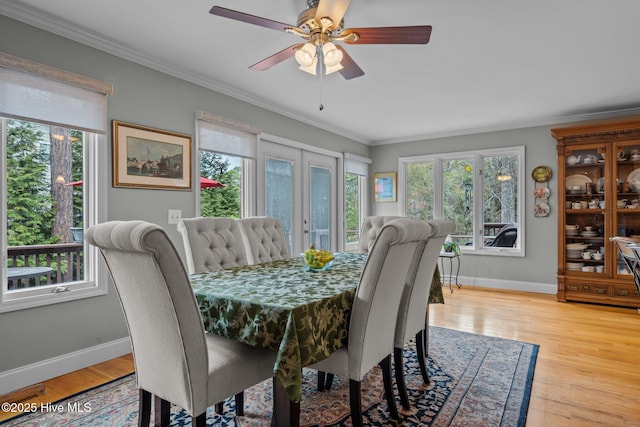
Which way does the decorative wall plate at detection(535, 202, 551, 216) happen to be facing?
toward the camera

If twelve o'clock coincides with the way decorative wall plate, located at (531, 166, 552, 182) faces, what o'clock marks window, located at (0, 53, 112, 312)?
The window is roughly at 1 o'clock from the decorative wall plate.

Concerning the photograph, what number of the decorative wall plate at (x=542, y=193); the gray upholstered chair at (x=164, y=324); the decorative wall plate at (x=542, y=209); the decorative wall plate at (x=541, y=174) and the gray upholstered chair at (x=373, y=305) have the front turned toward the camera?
3

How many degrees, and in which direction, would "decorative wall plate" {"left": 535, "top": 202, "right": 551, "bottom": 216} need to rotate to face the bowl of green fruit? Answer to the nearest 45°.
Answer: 0° — it already faces it

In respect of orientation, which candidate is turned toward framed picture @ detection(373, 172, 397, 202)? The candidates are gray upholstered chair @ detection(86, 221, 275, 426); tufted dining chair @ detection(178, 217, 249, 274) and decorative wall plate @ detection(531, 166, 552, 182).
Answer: the gray upholstered chair

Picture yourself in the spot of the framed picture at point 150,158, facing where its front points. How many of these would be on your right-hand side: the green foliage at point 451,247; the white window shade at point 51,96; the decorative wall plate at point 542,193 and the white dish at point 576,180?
1

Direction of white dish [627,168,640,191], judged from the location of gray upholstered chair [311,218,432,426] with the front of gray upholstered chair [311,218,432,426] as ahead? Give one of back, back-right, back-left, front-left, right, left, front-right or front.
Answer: right

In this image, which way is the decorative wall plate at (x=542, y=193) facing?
toward the camera

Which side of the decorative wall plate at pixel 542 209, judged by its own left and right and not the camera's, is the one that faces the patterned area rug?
front

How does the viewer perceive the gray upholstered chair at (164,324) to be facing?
facing away from the viewer and to the right of the viewer

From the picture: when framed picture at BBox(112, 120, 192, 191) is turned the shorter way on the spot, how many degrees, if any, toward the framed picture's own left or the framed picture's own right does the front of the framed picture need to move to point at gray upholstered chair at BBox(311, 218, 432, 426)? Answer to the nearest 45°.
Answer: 0° — it already faces it

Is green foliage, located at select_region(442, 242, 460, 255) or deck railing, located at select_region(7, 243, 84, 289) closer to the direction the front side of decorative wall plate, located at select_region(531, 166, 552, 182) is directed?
the deck railing

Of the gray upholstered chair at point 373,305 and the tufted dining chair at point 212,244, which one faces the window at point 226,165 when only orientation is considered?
the gray upholstered chair

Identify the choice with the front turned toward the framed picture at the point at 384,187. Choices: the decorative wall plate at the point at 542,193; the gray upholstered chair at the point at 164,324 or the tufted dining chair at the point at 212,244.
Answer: the gray upholstered chair

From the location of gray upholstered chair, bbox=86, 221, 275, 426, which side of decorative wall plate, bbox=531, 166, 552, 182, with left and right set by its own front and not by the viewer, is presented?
front

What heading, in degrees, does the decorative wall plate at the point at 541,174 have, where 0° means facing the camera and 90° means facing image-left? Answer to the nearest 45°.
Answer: approximately 0°

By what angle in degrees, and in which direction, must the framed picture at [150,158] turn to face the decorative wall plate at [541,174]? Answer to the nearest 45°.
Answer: approximately 45° to its left

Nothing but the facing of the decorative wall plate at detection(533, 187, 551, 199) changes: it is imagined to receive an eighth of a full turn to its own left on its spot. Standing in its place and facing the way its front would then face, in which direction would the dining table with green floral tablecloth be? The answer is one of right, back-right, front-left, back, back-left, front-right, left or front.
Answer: front-right

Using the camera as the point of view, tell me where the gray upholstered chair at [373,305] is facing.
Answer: facing away from the viewer and to the left of the viewer

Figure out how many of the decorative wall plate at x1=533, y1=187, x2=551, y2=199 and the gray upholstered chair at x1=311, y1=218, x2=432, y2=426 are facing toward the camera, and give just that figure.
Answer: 1
